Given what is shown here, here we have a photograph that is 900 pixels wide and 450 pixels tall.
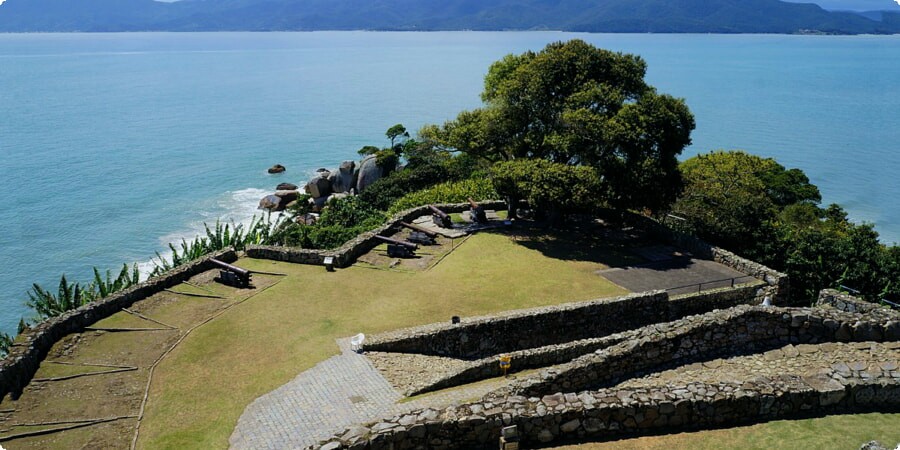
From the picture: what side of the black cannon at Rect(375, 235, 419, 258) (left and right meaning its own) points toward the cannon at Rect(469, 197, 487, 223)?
right

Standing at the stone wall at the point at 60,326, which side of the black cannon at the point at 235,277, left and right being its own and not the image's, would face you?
left

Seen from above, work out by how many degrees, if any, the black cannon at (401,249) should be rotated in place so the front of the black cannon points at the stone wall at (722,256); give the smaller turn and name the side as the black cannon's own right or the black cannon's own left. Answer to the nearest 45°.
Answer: approximately 135° to the black cannon's own right

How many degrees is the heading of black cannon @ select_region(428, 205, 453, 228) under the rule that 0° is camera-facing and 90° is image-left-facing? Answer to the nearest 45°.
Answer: approximately 135°

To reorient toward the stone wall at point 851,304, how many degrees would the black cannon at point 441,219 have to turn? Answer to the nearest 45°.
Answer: approximately 180°

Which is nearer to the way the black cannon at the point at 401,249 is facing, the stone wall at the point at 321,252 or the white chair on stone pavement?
the stone wall

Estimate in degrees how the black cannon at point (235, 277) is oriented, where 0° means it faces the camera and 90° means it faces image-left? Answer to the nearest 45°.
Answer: approximately 135°

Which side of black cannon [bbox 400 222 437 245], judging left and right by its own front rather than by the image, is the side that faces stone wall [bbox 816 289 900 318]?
back

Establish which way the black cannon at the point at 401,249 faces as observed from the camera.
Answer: facing away from the viewer and to the left of the viewer
